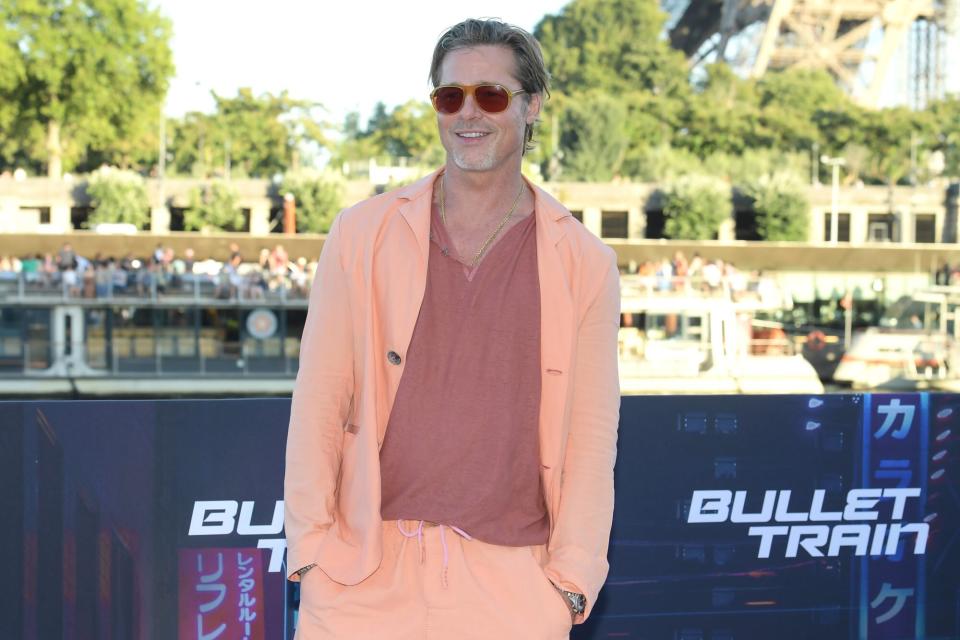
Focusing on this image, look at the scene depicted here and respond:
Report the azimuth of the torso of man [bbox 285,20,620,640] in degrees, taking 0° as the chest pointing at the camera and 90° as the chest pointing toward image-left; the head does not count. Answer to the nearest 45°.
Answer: approximately 0°

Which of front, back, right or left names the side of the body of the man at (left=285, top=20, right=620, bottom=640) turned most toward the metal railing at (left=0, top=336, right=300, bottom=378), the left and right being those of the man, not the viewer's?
back

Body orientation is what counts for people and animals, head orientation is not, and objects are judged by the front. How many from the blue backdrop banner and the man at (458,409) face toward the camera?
2

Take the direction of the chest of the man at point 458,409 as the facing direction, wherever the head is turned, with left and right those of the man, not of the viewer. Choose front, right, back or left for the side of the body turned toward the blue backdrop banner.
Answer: back

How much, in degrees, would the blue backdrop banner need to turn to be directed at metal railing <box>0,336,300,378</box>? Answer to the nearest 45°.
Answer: approximately 180°

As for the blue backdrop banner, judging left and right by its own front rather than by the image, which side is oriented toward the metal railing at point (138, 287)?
back

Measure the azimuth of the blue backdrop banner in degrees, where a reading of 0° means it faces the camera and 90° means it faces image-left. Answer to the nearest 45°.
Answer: approximately 0°

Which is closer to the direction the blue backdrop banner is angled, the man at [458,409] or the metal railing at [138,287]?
the man

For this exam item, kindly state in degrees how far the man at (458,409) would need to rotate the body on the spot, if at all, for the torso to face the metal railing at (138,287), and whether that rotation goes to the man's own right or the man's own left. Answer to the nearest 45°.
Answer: approximately 180°
